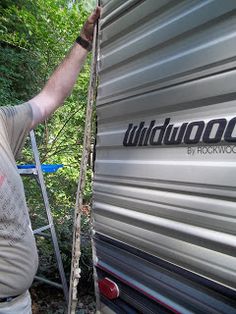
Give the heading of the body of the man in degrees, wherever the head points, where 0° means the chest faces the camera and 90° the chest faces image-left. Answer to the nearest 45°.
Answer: approximately 315°

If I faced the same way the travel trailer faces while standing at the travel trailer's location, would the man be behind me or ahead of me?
behind

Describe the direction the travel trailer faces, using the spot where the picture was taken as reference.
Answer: facing the viewer and to the right of the viewer

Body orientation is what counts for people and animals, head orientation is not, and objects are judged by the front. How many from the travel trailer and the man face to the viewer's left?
0

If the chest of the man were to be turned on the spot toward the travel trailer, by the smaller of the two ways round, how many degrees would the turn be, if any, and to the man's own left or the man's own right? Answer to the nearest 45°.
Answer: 0° — they already face it
